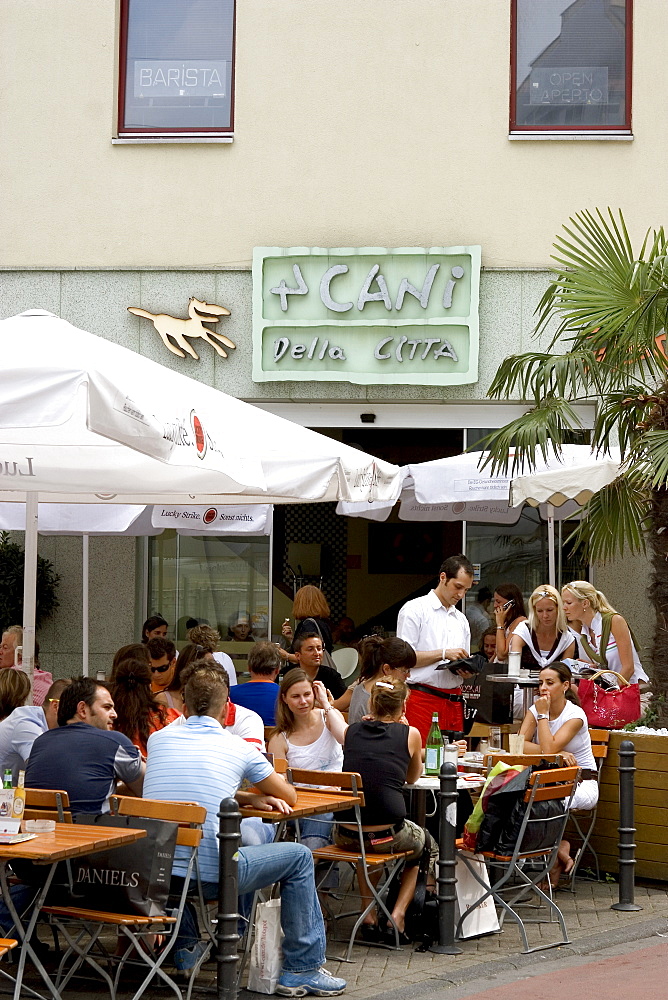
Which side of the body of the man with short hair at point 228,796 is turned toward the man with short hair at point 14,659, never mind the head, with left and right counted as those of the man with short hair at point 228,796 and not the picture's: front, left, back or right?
left

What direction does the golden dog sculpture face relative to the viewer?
to the viewer's right

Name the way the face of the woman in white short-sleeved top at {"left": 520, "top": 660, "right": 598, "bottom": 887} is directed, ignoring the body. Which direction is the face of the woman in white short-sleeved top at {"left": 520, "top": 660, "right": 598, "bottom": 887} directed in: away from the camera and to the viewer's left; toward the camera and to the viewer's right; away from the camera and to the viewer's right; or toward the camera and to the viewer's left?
toward the camera and to the viewer's left

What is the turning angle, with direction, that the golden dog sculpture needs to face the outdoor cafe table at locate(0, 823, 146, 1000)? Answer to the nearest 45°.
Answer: approximately 90° to its right

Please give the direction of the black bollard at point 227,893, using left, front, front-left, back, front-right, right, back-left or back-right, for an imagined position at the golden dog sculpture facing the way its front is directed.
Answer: right

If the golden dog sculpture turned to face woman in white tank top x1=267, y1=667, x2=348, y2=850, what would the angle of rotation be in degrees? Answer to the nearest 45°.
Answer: approximately 90° to its right

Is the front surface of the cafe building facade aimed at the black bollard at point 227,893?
yes

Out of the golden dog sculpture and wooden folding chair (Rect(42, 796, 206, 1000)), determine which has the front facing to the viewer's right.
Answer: the golden dog sculpture

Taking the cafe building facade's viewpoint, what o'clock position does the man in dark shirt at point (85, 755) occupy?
The man in dark shirt is roughly at 12 o'clock from the cafe building facade.

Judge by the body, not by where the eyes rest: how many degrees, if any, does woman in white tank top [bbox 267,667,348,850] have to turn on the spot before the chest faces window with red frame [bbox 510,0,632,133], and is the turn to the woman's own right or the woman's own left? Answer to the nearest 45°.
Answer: approximately 180°

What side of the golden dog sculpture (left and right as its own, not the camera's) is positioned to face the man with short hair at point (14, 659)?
right

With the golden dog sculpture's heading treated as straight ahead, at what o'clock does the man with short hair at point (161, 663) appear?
The man with short hair is roughly at 3 o'clock from the golden dog sculpture.

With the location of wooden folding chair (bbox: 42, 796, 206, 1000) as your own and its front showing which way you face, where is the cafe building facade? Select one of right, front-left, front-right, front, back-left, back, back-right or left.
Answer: back-right

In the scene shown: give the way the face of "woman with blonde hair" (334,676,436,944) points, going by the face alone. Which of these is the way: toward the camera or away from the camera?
away from the camera

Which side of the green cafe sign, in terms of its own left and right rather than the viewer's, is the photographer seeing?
front

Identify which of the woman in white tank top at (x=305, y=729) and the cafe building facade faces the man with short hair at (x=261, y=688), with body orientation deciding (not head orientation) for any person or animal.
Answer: the cafe building facade
